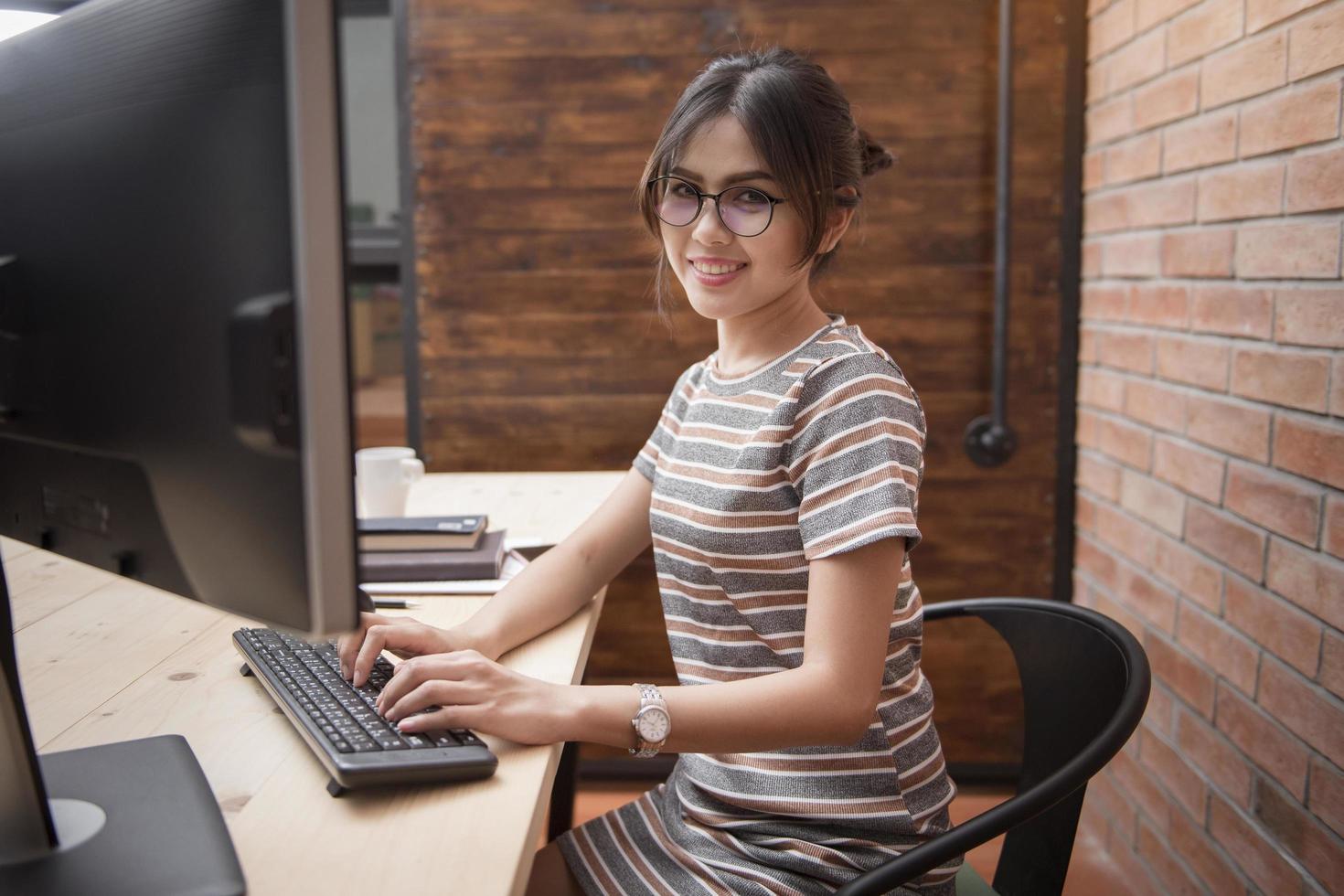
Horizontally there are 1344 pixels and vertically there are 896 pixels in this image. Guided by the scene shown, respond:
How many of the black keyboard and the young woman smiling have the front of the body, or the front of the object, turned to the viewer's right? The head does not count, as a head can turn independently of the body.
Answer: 1

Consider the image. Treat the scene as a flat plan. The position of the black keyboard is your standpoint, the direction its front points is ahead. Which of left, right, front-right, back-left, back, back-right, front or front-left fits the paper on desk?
left

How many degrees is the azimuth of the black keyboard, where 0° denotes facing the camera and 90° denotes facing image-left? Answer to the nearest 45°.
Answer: approximately 270°

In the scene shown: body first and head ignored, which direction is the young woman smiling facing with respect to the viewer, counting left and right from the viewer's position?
facing the viewer and to the left of the viewer

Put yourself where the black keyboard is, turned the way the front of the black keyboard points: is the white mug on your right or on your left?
on your left

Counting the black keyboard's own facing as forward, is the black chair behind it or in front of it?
in front

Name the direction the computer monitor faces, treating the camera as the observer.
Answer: facing away from the viewer and to the right of the viewer

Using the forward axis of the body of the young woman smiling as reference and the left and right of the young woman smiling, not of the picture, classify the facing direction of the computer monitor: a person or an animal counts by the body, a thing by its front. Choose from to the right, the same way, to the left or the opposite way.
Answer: the opposite way

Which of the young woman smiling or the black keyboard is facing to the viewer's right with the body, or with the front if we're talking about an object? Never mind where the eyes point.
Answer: the black keyboard

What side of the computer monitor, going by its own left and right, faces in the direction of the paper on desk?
front
